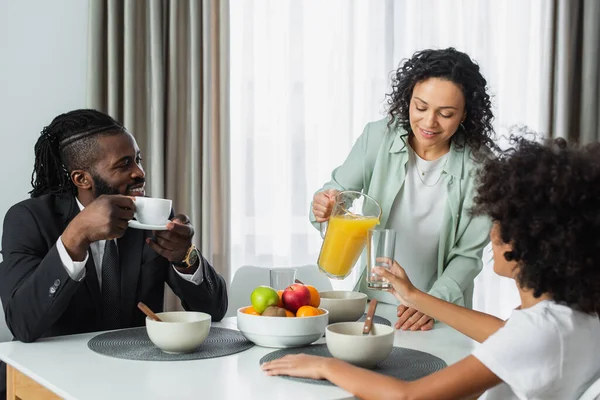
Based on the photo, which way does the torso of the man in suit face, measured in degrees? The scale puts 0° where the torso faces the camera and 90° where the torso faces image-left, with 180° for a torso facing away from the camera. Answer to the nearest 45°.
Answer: approximately 315°

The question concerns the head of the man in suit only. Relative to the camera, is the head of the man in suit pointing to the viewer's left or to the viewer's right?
to the viewer's right
